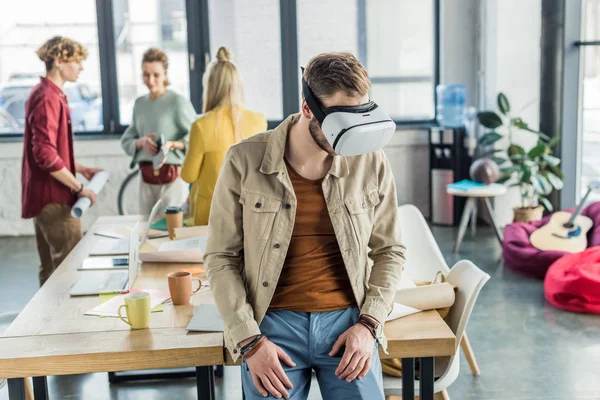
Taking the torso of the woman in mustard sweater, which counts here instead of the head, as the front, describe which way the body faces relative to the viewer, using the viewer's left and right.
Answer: facing away from the viewer

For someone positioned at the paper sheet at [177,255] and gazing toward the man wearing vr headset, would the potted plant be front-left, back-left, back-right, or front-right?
back-left

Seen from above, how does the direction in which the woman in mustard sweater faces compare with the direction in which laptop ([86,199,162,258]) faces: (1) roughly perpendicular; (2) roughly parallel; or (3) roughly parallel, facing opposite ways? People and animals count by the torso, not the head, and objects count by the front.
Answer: roughly perpendicular

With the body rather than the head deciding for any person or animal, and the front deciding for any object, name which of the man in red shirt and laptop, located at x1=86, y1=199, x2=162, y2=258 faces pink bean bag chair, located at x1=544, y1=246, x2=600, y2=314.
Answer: the man in red shirt

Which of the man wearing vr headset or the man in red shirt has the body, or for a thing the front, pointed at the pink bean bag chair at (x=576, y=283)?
the man in red shirt

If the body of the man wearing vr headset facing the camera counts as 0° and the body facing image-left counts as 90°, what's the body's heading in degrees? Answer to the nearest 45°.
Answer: approximately 0°

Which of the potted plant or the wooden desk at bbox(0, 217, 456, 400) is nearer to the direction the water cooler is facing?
the wooden desk

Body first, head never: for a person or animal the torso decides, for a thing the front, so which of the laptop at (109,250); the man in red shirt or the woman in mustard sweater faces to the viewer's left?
the laptop

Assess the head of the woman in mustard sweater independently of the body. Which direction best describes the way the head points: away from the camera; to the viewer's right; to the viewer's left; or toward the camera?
away from the camera

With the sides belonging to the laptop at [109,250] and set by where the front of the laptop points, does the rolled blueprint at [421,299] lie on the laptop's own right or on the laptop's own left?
on the laptop's own left

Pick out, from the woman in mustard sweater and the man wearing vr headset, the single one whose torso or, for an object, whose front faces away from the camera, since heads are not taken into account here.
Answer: the woman in mustard sweater

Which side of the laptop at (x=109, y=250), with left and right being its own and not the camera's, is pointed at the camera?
left

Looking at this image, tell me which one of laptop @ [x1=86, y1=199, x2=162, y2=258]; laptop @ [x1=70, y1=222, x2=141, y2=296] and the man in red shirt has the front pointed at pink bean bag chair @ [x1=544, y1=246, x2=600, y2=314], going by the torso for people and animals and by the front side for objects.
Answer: the man in red shirt

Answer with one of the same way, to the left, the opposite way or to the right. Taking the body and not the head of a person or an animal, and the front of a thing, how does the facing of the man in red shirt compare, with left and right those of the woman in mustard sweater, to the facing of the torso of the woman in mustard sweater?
to the right
